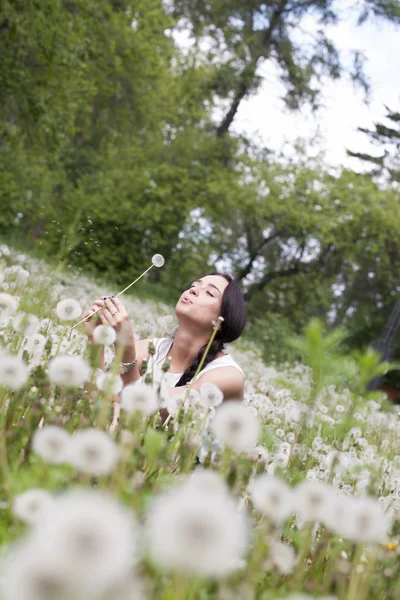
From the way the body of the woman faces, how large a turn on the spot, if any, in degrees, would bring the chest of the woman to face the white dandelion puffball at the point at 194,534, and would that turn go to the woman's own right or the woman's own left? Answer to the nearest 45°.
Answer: approximately 45° to the woman's own left

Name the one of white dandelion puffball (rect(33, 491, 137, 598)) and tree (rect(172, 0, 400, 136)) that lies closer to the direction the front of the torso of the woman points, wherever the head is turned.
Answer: the white dandelion puffball

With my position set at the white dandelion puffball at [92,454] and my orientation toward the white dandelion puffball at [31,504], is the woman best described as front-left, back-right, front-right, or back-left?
back-right

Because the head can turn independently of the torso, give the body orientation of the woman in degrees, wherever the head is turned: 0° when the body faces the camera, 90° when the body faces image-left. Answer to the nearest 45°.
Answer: approximately 45°

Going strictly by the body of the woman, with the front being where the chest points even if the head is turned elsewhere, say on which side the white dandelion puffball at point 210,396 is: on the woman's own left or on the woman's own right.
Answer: on the woman's own left

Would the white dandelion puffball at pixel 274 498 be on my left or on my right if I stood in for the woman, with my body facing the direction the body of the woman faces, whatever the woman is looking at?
on my left
